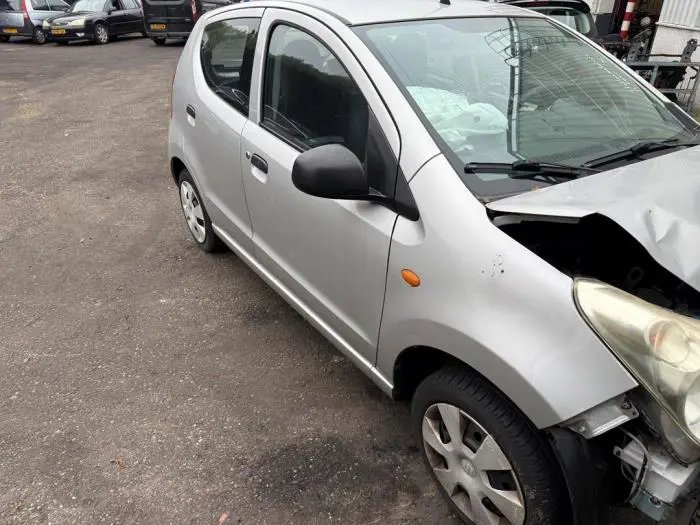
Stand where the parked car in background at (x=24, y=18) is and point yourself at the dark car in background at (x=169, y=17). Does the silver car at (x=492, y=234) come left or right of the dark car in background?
right

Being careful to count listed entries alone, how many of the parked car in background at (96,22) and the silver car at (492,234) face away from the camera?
0

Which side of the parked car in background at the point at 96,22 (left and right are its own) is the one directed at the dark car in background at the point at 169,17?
left

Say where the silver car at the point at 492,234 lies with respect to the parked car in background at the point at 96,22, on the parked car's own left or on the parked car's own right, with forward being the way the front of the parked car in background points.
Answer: on the parked car's own left

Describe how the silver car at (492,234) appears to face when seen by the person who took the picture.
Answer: facing the viewer and to the right of the viewer

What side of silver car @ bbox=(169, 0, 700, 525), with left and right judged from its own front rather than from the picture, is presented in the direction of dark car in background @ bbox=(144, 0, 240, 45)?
back

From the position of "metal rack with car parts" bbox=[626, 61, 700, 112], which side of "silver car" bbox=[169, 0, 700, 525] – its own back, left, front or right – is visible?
left

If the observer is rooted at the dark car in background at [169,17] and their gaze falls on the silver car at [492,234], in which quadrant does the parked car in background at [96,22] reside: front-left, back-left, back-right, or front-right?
back-right

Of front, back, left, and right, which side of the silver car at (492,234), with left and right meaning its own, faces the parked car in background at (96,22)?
back

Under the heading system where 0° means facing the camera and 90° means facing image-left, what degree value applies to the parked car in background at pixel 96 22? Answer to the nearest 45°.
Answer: approximately 45°
